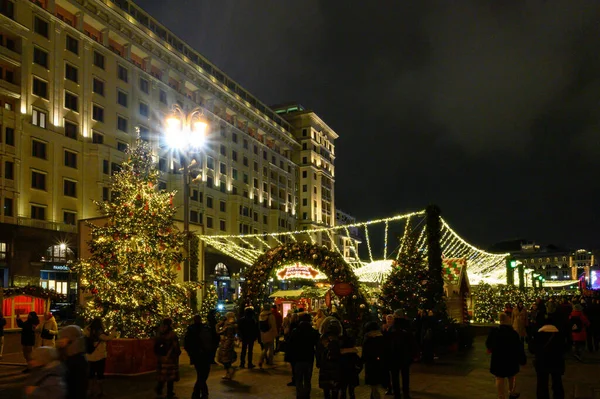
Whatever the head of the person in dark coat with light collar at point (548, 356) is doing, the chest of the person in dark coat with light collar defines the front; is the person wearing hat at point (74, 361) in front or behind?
behind

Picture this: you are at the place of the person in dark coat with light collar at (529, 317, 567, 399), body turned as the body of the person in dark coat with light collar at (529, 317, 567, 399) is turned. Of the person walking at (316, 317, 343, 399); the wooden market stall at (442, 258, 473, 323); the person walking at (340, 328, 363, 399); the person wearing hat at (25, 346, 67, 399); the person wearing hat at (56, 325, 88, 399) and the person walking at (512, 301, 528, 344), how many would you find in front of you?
2

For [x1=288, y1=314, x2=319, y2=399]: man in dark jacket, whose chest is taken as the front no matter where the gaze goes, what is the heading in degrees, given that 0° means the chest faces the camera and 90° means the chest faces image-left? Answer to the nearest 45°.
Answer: approximately 180°

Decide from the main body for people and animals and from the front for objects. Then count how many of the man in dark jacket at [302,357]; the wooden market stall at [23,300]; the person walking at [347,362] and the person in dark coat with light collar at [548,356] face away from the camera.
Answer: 3

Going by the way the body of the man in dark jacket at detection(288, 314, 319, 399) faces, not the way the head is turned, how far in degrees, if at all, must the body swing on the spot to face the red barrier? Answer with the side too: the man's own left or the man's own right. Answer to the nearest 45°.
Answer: approximately 45° to the man's own left

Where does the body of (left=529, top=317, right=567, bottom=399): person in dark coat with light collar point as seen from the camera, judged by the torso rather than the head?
away from the camera

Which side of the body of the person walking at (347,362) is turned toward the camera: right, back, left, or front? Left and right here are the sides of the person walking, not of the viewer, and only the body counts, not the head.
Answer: back
